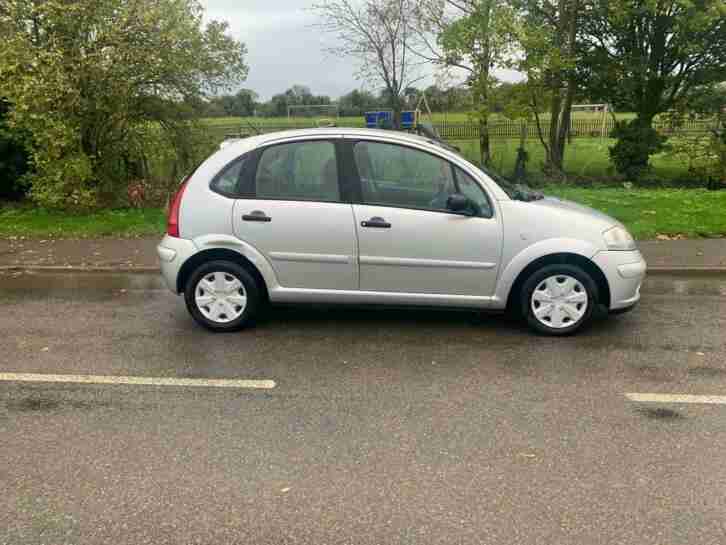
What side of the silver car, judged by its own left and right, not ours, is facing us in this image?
right

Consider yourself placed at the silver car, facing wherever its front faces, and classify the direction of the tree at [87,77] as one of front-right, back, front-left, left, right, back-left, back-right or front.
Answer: back-left

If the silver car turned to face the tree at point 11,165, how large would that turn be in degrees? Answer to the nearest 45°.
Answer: approximately 135° to its left

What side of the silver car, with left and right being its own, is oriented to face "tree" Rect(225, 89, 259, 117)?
left

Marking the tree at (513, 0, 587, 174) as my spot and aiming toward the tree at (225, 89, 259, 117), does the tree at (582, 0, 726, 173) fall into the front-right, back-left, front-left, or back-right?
back-right

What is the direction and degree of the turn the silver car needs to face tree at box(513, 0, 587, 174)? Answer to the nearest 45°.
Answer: approximately 90° to its left

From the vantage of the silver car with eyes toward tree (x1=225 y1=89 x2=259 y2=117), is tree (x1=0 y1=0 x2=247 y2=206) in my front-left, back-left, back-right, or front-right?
front-left

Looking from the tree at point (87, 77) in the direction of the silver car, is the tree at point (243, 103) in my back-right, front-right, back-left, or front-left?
back-left
